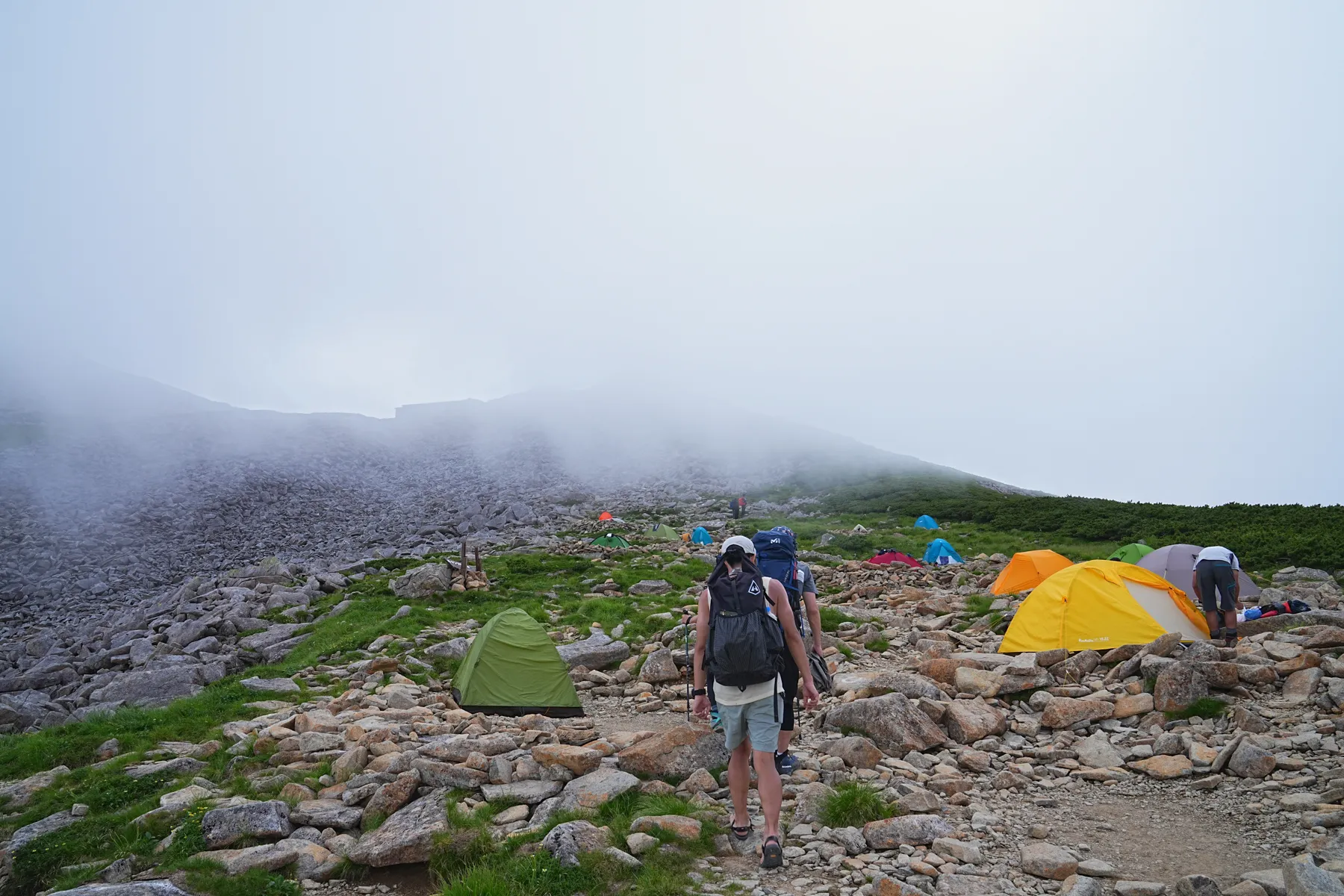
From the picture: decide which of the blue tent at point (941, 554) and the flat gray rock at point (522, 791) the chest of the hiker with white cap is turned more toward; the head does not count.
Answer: the blue tent

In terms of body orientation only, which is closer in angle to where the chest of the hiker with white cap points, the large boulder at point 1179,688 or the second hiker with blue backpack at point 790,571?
the second hiker with blue backpack

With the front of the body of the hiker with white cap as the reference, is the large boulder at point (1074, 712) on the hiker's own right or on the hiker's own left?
on the hiker's own right

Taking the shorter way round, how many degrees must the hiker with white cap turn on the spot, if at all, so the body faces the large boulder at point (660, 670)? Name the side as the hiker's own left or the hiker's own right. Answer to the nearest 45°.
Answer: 0° — they already face it

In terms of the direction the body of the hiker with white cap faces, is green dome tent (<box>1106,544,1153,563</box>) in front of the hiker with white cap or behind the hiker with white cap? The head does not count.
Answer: in front

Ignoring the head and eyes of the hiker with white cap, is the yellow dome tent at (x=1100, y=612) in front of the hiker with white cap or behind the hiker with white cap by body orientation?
in front

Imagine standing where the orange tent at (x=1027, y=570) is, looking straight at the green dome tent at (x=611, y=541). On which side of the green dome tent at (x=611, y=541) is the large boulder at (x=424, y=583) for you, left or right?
left

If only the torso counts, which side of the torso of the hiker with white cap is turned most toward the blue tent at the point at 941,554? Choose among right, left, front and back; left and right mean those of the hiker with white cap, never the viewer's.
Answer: front

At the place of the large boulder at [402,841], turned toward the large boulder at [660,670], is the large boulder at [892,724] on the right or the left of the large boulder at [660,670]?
right

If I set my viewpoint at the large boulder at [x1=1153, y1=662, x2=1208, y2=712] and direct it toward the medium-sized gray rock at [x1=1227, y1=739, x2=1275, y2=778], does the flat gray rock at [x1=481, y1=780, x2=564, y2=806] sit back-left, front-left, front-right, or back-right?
front-right

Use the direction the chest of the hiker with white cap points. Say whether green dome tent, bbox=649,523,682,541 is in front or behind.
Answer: in front

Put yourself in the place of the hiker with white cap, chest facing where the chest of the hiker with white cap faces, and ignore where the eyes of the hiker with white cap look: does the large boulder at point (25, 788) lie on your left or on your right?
on your left

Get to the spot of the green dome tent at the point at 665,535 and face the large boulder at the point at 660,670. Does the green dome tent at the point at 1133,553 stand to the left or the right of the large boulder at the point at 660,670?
left

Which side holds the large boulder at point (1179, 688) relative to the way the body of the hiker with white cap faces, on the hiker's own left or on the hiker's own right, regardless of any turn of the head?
on the hiker's own right

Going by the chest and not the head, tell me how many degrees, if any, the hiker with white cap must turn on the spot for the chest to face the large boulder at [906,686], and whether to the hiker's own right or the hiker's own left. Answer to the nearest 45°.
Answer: approximately 45° to the hiker's own right

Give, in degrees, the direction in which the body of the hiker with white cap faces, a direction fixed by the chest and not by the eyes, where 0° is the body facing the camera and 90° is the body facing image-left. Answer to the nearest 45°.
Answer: approximately 180°

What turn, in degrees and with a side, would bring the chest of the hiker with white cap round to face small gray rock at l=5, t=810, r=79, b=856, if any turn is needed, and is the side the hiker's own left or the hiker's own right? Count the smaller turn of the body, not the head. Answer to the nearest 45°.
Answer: approximately 90° to the hiker's own left

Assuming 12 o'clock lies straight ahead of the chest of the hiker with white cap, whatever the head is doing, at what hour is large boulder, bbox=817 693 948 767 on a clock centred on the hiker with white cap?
The large boulder is roughly at 1 o'clock from the hiker with white cap.
